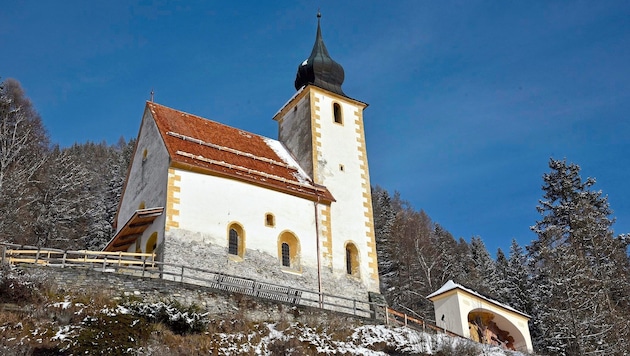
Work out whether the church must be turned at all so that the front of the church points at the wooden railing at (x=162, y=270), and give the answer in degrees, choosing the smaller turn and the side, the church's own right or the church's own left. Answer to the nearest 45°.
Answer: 0° — it already faces it

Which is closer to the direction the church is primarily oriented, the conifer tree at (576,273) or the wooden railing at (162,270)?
the wooden railing

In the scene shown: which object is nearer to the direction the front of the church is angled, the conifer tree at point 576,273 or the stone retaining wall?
the stone retaining wall

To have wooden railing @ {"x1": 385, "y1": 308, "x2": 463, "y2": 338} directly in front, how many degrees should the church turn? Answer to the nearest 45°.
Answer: approximately 135° to its left

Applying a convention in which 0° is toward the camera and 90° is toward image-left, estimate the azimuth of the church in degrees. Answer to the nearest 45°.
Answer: approximately 45°

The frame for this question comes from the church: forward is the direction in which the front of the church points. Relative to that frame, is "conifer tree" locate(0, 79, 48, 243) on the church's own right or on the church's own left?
on the church's own right

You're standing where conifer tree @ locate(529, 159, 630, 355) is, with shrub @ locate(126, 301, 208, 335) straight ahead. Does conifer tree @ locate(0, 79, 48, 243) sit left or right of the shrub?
right

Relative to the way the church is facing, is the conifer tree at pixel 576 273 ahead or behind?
behind

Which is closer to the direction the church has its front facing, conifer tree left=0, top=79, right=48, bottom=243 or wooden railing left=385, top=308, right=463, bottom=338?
the conifer tree
